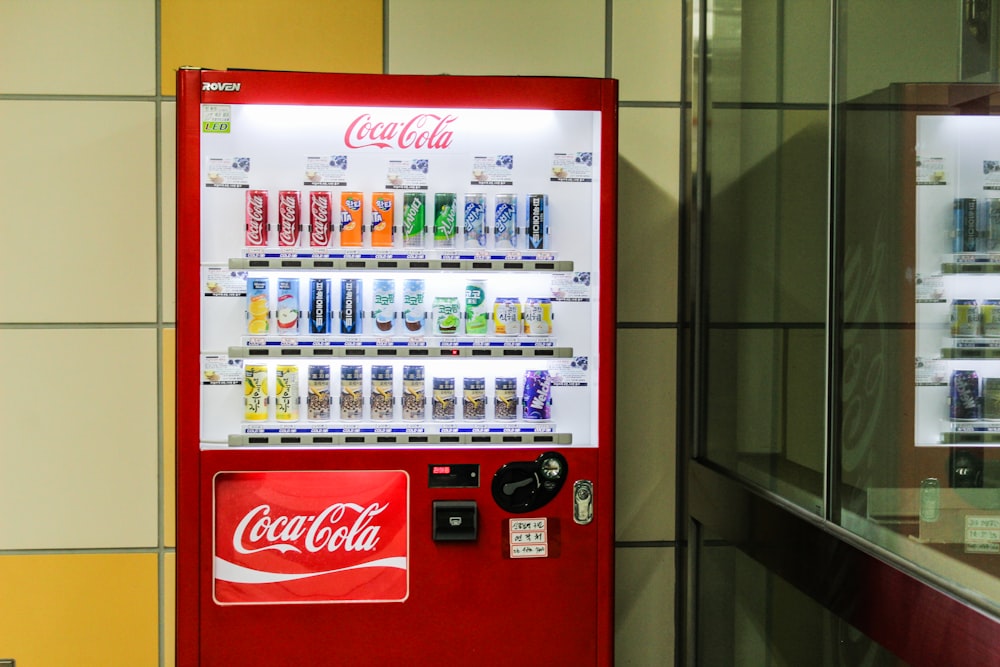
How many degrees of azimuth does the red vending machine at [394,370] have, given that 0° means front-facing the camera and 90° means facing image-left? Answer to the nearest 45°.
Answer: approximately 0°
